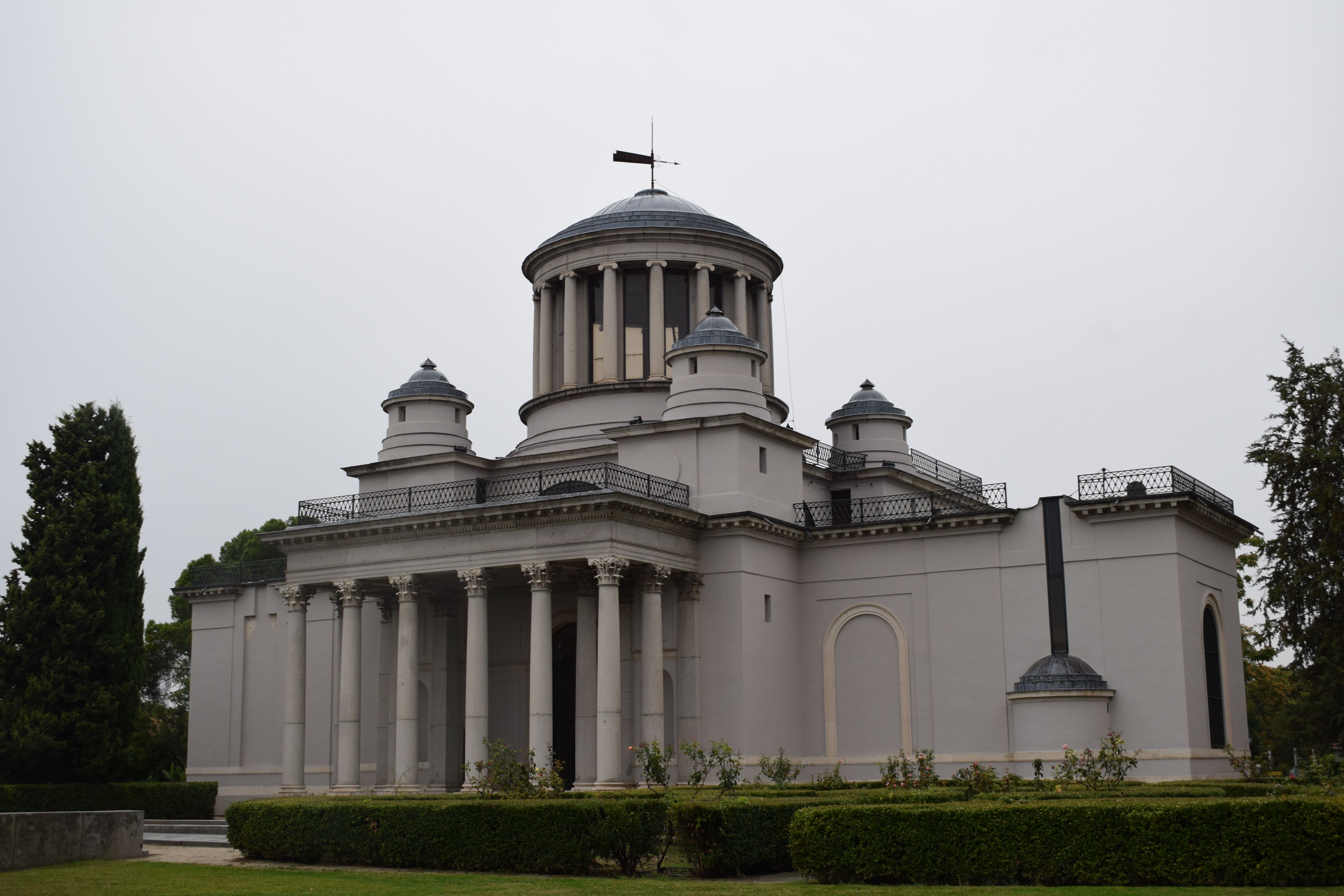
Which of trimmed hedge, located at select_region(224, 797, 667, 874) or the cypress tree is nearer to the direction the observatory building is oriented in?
the trimmed hedge

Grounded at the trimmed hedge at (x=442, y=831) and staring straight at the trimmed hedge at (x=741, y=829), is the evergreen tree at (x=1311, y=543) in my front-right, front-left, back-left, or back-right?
front-left

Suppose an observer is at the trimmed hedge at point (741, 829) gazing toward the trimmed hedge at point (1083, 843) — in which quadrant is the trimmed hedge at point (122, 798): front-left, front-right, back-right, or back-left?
back-left

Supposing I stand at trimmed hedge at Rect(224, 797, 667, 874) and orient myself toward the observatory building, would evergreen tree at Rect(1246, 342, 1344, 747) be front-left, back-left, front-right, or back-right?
front-right

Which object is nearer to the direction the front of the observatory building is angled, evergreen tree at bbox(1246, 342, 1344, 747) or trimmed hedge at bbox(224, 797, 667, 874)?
the trimmed hedge

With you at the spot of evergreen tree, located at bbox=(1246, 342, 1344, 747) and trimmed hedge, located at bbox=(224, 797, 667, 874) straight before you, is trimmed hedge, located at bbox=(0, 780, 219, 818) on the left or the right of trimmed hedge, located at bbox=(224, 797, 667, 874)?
right

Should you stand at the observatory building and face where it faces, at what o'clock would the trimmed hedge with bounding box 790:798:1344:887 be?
The trimmed hedge is roughly at 10 o'clock from the observatory building.

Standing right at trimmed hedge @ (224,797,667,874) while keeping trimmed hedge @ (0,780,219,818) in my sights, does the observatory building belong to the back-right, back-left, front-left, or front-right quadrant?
front-right

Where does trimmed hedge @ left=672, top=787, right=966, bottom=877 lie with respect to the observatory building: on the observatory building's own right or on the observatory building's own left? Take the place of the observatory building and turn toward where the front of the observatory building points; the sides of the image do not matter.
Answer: on the observatory building's own left

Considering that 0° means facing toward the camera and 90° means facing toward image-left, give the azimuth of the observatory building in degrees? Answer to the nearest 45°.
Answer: approximately 45°

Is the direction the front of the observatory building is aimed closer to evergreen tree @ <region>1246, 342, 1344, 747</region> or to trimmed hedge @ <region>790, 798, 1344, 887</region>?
the trimmed hedge

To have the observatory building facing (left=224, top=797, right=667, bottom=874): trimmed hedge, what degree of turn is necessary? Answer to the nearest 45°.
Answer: approximately 45° to its left

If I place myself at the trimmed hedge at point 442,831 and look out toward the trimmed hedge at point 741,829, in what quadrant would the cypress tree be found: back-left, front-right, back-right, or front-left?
back-left
